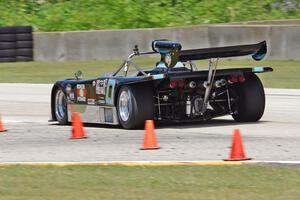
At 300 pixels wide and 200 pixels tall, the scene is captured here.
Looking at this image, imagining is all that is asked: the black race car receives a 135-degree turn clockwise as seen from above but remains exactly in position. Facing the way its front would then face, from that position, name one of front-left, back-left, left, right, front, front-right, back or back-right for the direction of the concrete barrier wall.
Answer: left

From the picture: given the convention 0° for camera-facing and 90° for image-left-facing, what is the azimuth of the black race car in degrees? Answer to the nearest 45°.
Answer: approximately 135°

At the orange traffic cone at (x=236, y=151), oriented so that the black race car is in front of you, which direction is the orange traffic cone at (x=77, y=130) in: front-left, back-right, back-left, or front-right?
front-left

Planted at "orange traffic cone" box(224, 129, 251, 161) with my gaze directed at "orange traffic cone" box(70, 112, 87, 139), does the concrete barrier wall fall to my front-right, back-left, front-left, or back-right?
front-right

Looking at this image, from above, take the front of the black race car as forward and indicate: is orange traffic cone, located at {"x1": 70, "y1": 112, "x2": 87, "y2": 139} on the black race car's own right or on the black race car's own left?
on the black race car's own left

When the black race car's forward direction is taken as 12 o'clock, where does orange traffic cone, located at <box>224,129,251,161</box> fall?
The orange traffic cone is roughly at 7 o'clock from the black race car.
